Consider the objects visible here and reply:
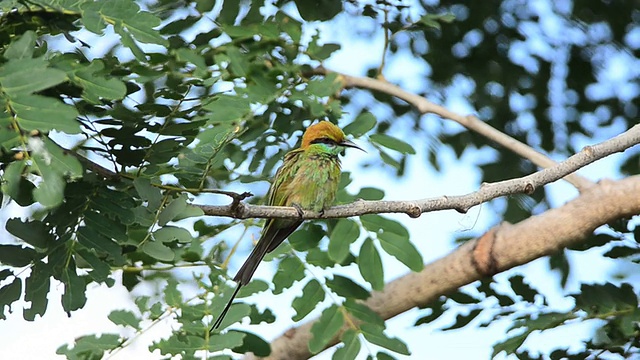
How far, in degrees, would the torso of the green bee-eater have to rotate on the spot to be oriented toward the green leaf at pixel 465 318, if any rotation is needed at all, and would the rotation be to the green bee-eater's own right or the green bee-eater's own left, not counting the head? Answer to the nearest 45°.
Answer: approximately 45° to the green bee-eater's own left

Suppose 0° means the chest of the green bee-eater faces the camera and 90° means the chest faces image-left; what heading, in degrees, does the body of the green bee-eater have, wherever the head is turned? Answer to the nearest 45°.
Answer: approximately 315°

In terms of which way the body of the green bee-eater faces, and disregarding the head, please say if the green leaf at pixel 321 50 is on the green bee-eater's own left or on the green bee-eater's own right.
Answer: on the green bee-eater's own left

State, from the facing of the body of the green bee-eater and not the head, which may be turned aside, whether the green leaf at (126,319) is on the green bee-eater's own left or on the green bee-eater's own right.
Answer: on the green bee-eater's own right
